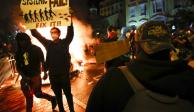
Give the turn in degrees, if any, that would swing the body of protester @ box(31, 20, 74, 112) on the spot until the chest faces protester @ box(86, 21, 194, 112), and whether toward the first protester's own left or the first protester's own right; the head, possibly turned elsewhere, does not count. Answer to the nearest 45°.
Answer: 0° — they already face them

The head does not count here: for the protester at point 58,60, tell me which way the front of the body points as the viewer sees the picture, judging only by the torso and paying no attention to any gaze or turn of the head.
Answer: toward the camera

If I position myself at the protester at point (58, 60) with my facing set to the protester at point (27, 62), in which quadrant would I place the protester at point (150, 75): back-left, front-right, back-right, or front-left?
back-left

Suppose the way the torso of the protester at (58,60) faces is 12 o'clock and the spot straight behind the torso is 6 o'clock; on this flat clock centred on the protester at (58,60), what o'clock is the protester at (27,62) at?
the protester at (27,62) is roughly at 4 o'clock from the protester at (58,60).
